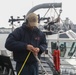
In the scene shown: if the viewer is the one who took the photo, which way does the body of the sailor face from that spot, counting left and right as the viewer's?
facing the viewer and to the right of the viewer
